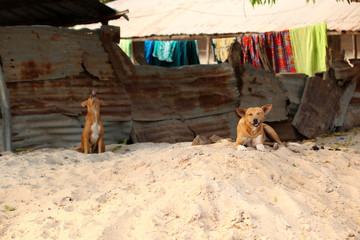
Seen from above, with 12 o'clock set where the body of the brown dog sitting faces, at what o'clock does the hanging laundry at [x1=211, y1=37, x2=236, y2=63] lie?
The hanging laundry is roughly at 7 o'clock from the brown dog sitting.

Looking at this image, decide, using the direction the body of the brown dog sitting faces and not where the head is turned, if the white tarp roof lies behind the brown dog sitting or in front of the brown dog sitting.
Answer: behind

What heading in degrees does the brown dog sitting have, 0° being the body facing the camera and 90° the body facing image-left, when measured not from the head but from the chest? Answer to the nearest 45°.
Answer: approximately 0°

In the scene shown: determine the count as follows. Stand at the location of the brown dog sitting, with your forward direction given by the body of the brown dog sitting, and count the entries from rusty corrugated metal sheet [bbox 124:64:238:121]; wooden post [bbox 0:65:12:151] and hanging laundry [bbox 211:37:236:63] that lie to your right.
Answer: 1

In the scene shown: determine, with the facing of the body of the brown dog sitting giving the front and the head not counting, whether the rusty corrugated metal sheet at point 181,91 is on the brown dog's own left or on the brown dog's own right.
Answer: on the brown dog's own left

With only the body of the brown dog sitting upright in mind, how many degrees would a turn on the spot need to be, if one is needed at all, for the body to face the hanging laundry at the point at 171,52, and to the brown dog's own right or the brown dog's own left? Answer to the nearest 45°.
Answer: approximately 180°

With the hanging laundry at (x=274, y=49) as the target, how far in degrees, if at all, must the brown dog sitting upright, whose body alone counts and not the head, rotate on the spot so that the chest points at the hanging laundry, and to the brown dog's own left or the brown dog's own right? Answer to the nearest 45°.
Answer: approximately 135° to the brown dog's own left
